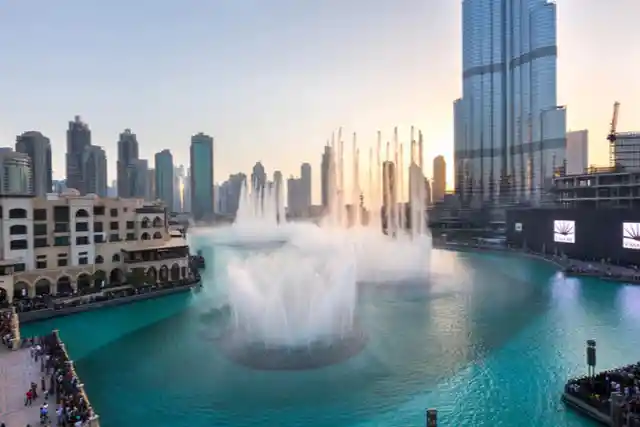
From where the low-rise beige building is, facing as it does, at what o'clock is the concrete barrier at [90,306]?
The concrete barrier is roughly at 1 o'clock from the low-rise beige building.

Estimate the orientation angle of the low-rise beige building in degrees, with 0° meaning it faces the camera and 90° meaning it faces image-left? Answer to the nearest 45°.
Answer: approximately 315°
